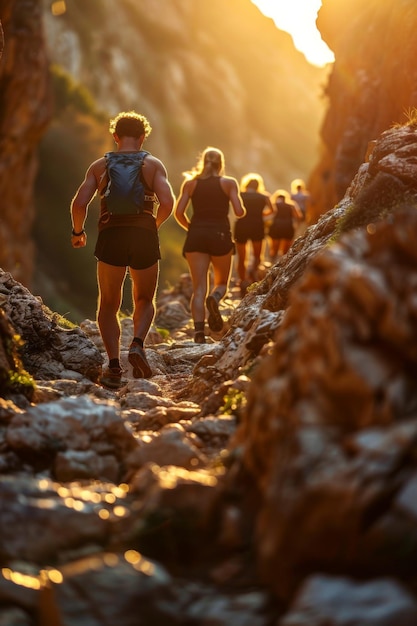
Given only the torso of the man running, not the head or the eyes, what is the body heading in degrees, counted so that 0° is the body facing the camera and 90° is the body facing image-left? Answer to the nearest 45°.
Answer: approximately 180°

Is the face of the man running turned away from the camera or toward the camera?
away from the camera
